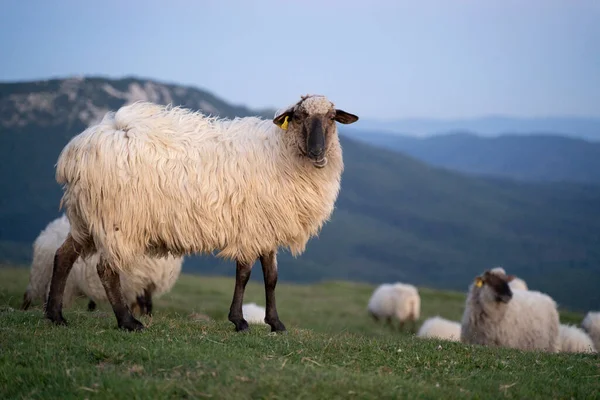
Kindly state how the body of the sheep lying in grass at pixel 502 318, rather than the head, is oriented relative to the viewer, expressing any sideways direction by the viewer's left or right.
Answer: facing to the left of the viewer

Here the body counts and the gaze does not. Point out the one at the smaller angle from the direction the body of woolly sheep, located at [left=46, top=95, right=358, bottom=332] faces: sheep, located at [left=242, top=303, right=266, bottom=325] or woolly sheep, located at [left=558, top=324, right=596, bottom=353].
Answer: the woolly sheep

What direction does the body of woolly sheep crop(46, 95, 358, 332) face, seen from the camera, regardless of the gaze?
to the viewer's right

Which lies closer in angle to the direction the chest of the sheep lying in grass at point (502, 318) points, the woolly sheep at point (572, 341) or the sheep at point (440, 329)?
the sheep

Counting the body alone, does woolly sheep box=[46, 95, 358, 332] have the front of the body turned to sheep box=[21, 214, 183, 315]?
no

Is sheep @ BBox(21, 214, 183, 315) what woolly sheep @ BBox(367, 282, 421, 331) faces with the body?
no

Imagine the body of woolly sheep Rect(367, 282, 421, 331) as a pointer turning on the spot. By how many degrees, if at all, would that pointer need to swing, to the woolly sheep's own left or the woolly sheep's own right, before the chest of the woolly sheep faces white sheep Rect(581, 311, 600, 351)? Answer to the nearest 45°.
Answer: approximately 180°

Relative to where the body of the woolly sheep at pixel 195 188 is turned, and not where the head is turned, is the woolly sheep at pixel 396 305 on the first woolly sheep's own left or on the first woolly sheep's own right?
on the first woolly sheep's own left

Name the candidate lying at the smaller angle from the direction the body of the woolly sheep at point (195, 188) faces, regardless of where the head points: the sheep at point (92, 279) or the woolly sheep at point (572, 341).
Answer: the woolly sheep

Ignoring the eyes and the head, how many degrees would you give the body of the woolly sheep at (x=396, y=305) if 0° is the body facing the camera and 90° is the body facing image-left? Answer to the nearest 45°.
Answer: approximately 135°

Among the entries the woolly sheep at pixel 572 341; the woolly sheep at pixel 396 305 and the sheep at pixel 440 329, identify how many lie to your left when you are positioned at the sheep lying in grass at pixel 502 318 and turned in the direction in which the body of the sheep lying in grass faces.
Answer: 0

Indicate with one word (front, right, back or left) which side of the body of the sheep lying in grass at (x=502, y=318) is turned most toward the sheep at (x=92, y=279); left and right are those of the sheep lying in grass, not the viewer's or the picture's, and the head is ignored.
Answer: front
